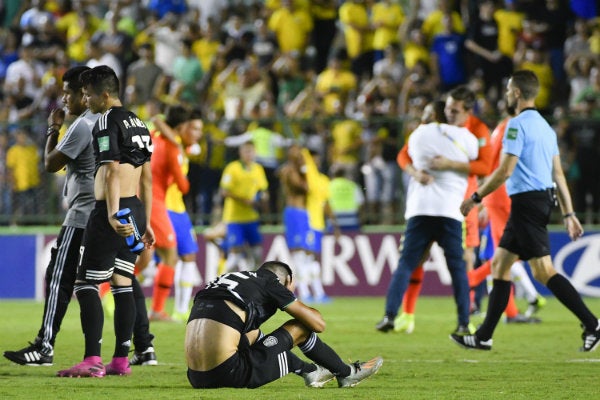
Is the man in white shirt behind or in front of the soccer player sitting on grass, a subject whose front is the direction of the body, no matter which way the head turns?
in front

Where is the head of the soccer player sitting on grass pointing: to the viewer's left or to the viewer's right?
to the viewer's right

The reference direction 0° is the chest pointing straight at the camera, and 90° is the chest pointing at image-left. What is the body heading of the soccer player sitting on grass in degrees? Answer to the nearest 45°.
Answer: approximately 225°

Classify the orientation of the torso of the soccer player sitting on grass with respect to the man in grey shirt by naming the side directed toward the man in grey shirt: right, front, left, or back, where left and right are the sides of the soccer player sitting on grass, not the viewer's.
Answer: left
